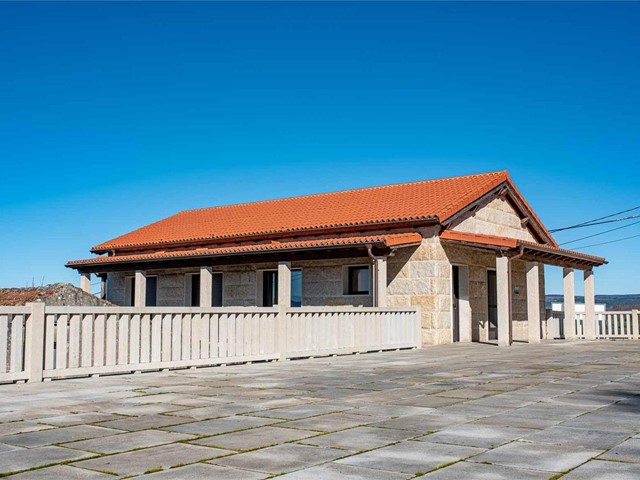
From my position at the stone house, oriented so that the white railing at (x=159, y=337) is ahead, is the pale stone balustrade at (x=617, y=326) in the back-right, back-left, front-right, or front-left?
back-left
